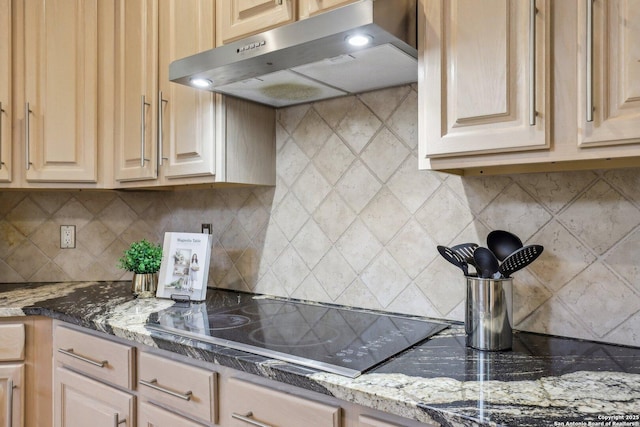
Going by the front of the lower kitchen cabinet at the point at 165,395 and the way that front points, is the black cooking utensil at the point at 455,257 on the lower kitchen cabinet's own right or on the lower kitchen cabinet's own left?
on the lower kitchen cabinet's own left

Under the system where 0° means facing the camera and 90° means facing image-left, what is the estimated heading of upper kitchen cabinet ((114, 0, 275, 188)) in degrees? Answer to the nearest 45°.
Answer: approximately 45°

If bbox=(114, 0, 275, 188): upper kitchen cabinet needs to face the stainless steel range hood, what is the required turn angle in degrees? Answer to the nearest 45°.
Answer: approximately 90° to its left

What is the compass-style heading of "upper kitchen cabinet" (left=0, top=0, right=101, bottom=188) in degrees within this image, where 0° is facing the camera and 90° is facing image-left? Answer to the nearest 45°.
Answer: approximately 0°

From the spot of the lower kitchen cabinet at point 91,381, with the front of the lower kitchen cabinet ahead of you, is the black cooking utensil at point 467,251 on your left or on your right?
on your left

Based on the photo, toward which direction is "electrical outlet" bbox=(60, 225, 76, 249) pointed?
toward the camera

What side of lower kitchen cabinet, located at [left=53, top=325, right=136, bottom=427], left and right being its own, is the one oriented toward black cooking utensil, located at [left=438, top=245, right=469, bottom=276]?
left

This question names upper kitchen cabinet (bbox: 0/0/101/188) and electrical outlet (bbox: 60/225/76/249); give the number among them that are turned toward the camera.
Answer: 2

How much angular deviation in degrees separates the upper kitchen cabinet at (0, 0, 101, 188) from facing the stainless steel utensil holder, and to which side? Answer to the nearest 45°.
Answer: approximately 45° to its left

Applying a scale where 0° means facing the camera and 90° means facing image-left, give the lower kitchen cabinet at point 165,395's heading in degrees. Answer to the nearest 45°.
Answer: approximately 45°

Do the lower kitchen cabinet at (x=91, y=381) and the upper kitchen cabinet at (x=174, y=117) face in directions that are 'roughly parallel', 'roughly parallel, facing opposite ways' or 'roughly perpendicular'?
roughly parallel

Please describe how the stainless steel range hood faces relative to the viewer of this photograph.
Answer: facing the viewer and to the left of the viewer
